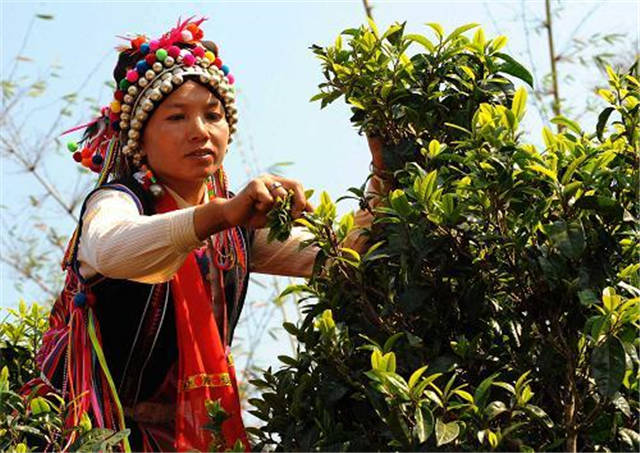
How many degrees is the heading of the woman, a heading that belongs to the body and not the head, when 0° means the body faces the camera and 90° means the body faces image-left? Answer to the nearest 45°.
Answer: approximately 315°

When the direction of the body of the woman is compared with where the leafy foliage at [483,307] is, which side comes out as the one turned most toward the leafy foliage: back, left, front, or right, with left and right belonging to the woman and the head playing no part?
front

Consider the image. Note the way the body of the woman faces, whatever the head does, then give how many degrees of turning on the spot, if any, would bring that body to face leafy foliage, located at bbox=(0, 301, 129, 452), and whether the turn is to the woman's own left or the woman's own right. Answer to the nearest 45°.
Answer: approximately 90° to the woman's own right

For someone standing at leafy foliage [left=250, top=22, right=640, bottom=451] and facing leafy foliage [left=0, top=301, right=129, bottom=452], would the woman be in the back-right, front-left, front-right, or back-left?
front-right
